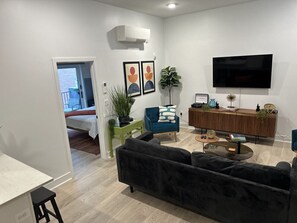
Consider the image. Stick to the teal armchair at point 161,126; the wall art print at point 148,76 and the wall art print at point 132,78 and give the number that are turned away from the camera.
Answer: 0

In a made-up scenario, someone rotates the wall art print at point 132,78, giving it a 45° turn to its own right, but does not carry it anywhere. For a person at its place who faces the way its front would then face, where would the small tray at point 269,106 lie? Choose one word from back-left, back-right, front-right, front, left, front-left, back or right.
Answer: left

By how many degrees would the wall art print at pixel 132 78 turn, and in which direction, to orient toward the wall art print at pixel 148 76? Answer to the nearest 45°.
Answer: approximately 90° to its left

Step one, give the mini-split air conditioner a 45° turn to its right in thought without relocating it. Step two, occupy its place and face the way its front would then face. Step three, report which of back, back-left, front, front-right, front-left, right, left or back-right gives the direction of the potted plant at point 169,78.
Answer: back-left

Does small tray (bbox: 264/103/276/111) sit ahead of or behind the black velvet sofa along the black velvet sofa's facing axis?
ahead

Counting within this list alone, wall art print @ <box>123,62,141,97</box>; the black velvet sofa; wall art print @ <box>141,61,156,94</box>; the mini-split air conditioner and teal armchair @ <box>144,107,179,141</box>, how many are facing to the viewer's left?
0

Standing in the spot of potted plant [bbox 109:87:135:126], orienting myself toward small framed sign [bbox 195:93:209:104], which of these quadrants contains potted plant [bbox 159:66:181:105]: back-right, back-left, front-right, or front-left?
front-left

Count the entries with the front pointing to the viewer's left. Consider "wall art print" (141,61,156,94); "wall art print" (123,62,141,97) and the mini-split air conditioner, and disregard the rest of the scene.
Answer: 0

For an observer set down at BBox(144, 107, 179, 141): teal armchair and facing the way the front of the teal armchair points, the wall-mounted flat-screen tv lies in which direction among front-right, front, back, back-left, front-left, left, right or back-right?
front-left

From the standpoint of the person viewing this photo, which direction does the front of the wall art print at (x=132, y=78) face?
facing the viewer and to the right of the viewer

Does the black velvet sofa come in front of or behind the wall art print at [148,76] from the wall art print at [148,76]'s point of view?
in front

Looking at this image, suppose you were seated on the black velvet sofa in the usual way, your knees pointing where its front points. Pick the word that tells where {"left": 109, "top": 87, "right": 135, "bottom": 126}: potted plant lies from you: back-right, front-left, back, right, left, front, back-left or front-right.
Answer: left
